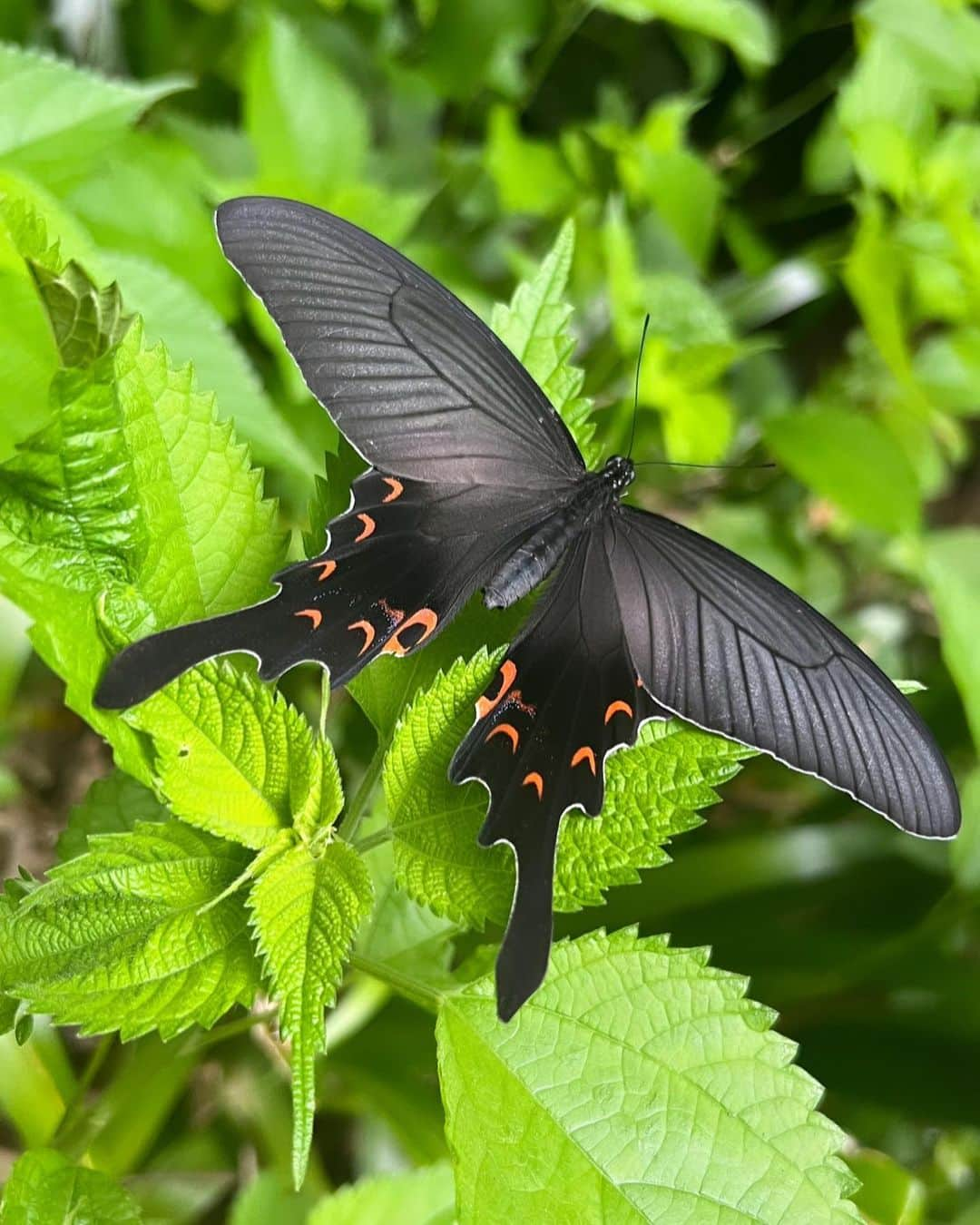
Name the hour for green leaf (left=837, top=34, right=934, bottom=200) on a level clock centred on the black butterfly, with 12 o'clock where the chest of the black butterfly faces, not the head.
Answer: The green leaf is roughly at 11 o'clock from the black butterfly.

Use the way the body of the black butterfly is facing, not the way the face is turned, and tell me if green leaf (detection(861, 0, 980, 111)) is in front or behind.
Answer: in front

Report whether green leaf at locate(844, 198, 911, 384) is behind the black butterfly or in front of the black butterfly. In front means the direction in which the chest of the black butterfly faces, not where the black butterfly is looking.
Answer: in front

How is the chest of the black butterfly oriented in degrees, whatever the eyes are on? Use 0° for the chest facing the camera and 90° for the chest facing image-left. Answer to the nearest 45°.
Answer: approximately 225°
